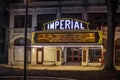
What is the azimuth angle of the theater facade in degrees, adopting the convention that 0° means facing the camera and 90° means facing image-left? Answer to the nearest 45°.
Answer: approximately 0°

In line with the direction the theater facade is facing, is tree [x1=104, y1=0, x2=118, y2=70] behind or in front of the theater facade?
in front
